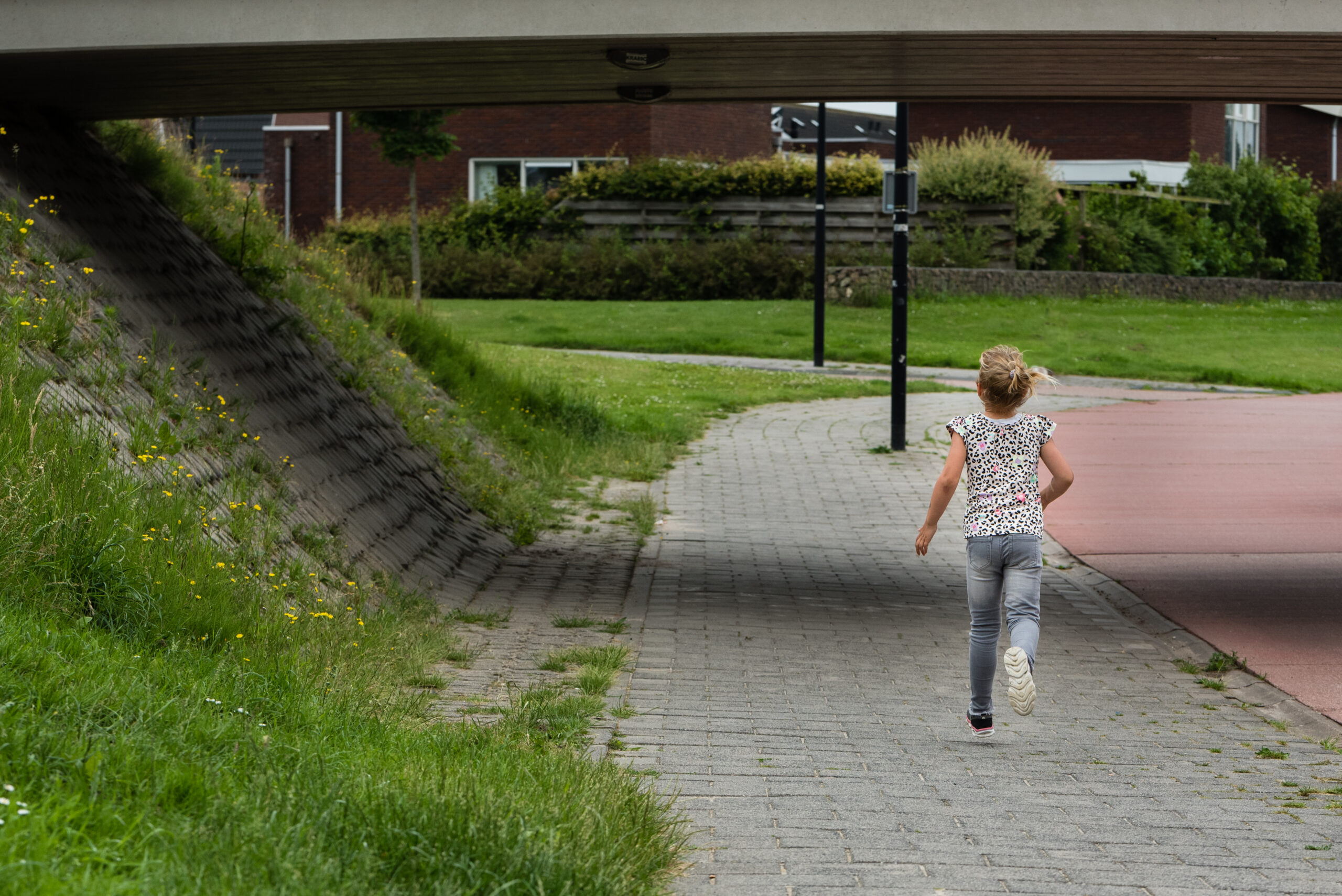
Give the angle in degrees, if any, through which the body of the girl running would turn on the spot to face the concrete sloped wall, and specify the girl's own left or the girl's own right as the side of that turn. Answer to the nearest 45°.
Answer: approximately 45° to the girl's own left

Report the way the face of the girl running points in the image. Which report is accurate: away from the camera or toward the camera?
away from the camera

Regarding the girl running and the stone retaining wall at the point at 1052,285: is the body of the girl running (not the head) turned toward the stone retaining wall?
yes

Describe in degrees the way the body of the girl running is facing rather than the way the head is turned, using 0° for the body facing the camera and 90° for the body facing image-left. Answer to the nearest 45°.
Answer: approximately 180°

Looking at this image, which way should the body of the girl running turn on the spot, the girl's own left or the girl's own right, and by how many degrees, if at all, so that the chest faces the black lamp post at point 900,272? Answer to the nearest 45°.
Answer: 0° — they already face it

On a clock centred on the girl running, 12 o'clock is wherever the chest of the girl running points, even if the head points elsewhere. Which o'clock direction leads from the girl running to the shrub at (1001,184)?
The shrub is roughly at 12 o'clock from the girl running.
